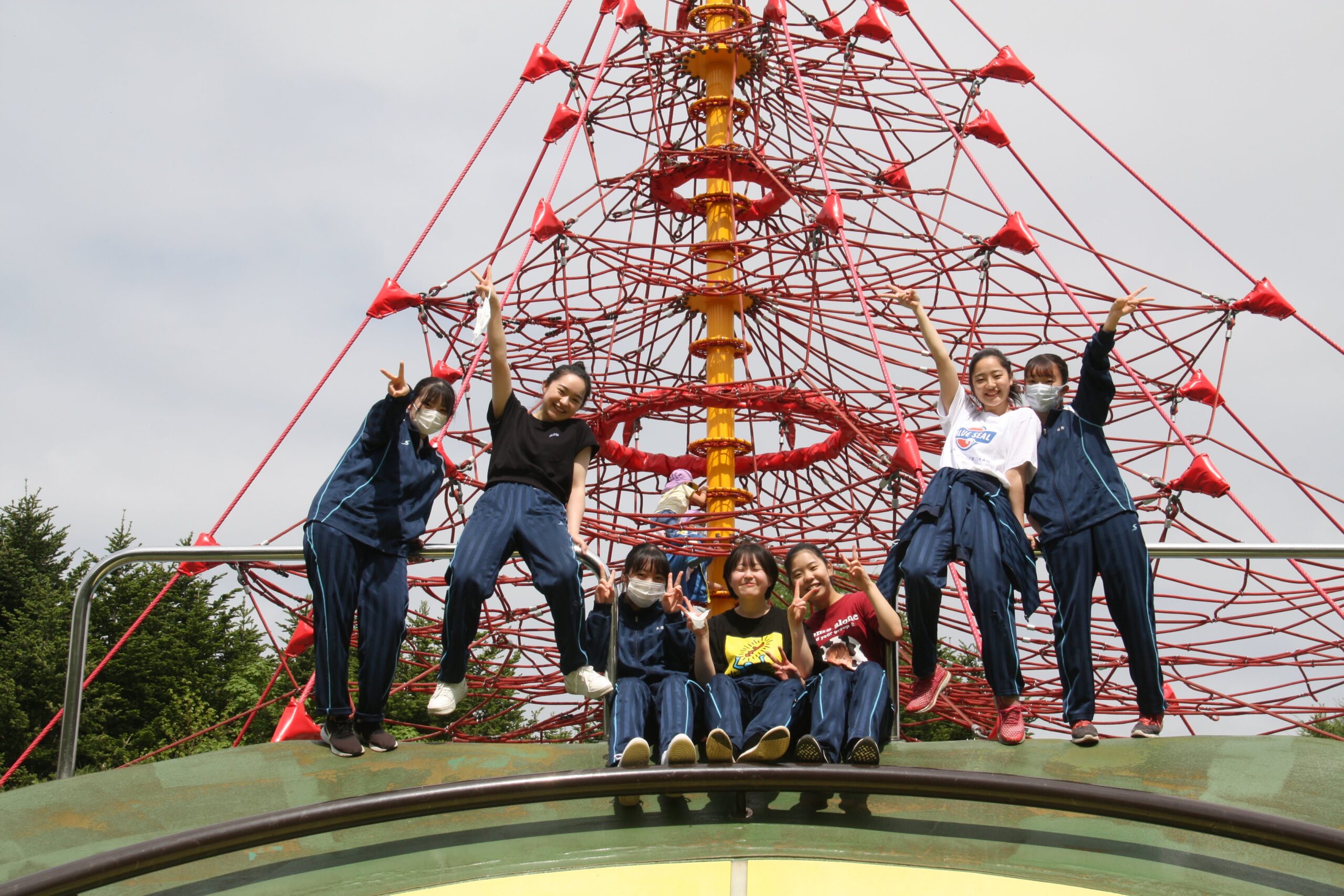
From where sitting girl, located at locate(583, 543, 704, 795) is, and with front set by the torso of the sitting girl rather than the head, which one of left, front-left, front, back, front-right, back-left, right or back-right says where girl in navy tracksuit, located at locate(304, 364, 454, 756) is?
right

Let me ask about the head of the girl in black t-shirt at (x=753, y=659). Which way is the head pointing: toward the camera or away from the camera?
toward the camera

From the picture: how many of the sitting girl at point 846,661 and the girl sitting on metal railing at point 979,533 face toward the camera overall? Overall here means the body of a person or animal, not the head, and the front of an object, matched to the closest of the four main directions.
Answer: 2

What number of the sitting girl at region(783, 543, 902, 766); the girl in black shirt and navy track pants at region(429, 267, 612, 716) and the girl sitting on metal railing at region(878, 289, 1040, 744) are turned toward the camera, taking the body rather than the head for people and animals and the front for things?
3

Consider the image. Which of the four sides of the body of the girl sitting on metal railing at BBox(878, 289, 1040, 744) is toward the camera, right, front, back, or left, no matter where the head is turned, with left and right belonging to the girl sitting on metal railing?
front

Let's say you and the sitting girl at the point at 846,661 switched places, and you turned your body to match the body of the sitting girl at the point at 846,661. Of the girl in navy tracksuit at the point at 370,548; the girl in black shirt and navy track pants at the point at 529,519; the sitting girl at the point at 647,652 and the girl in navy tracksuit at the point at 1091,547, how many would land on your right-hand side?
3

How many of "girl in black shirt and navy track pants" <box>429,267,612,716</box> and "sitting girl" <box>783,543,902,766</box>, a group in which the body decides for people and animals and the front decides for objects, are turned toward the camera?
2

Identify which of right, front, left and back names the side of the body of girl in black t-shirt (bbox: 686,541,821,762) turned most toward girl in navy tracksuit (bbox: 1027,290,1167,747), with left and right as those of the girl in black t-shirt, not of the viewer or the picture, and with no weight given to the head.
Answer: left

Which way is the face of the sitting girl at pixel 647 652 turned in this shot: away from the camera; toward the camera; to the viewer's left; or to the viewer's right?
toward the camera

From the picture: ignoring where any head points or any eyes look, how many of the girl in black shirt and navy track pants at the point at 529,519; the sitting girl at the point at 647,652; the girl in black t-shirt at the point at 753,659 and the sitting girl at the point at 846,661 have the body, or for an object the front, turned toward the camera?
4

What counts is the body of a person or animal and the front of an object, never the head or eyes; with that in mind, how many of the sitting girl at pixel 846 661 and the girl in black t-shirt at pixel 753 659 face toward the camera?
2

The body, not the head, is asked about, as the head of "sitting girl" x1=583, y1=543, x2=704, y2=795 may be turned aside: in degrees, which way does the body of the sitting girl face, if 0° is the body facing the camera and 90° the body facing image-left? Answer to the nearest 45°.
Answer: approximately 0°

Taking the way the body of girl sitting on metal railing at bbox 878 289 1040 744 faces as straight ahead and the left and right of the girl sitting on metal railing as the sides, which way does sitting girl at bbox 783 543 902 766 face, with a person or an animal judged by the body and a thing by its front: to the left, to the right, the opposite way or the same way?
the same way

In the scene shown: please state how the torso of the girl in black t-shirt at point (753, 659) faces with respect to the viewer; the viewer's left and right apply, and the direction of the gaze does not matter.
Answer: facing the viewer

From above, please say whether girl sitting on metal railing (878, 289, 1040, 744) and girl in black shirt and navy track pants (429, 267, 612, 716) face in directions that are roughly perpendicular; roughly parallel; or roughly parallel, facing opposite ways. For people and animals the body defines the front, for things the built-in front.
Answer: roughly parallel

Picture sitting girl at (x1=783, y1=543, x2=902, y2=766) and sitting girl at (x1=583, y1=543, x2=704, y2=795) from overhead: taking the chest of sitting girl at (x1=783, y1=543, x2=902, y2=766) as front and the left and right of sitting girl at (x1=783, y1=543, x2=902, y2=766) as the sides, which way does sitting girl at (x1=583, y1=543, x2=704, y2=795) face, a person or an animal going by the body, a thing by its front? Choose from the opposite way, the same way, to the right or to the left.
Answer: the same way

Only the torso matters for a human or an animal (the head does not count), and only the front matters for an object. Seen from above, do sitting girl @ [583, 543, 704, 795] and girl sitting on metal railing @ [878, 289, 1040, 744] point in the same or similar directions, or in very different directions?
same or similar directions

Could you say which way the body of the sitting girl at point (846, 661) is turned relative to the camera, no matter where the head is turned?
toward the camera
